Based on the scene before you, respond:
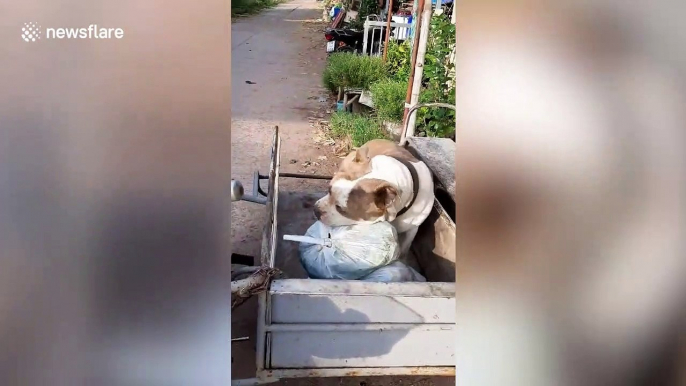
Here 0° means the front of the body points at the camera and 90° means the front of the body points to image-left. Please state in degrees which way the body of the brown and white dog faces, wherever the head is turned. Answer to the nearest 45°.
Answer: approximately 90°

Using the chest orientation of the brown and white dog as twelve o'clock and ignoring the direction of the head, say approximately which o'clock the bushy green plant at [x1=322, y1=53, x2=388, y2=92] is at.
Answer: The bushy green plant is roughly at 3 o'clock from the brown and white dog.

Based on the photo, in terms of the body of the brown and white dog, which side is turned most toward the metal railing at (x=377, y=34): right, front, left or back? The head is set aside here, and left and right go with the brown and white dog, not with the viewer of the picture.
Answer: right

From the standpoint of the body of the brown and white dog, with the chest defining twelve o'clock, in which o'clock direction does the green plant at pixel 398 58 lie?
The green plant is roughly at 3 o'clock from the brown and white dog.
